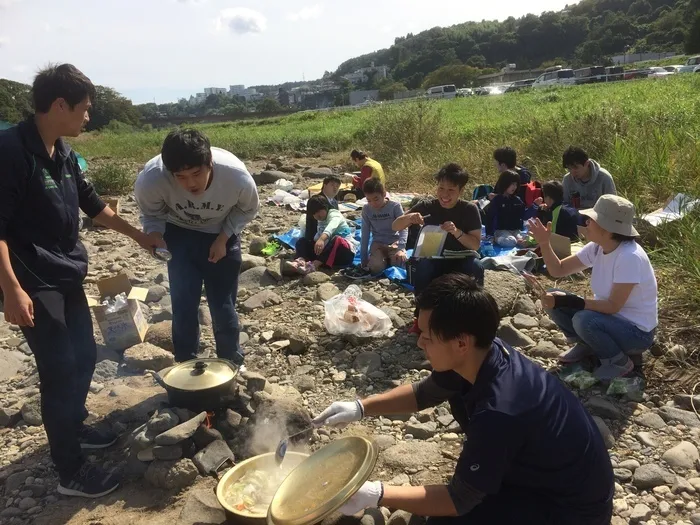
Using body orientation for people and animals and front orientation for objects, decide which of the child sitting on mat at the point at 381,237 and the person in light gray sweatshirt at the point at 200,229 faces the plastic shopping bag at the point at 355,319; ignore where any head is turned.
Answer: the child sitting on mat

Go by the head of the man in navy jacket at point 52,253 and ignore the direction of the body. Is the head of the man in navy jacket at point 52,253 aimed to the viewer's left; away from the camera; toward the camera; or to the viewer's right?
to the viewer's right

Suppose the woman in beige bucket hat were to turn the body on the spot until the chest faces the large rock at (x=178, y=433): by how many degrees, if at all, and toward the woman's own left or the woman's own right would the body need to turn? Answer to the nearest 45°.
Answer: approximately 45° to the woman's own left

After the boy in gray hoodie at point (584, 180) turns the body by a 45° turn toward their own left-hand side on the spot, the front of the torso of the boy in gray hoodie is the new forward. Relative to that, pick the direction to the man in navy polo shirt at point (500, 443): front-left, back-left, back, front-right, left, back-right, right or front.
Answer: front

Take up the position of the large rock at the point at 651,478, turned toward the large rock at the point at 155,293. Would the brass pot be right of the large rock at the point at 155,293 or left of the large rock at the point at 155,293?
left

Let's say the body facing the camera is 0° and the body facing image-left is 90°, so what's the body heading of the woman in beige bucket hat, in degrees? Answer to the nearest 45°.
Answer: approximately 90°

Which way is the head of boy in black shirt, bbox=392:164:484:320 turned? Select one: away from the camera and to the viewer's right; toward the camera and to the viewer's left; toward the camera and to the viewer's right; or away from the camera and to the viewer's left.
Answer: toward the camera and to the viewer's left

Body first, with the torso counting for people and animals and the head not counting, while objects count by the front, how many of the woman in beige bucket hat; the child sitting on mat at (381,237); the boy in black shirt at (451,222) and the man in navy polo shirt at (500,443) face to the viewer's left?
2

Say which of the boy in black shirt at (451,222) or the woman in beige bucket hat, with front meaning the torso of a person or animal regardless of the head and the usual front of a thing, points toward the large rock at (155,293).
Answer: the woman in beige bucket hat

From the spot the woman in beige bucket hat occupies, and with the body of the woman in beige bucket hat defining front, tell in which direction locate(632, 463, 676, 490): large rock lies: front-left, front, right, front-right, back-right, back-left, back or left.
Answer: left
